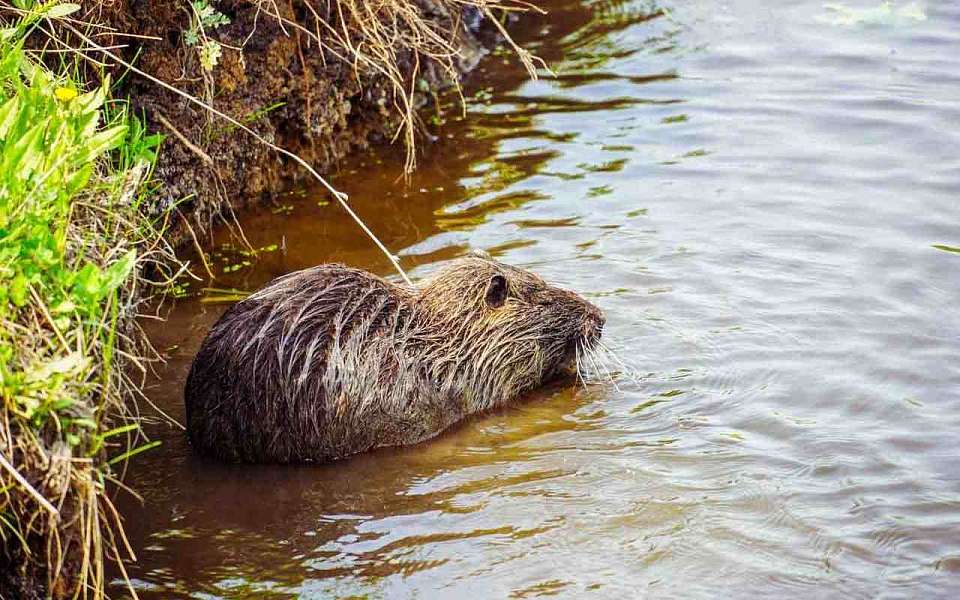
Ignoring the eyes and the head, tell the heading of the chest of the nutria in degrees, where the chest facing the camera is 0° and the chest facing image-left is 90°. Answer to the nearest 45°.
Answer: approximately 270°

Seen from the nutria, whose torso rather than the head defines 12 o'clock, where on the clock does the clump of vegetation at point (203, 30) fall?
The clump of vegetation is roughly at 8 o'clock from the nutria.

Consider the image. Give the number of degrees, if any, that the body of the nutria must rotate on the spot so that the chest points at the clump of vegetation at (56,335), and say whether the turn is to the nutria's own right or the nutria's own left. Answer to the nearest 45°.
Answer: approximately 135° to the nutria's own right
